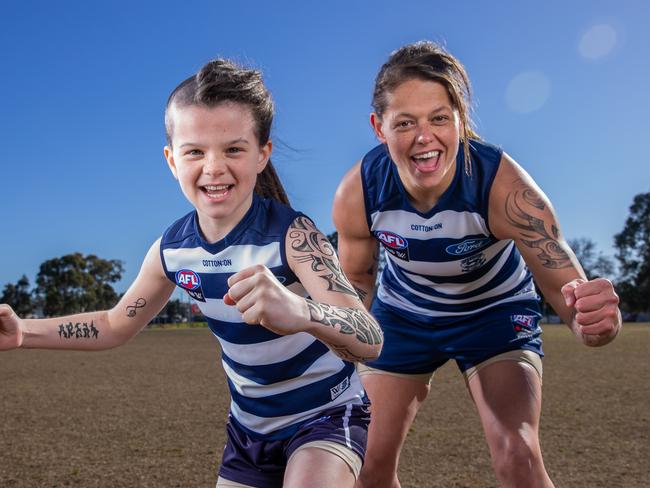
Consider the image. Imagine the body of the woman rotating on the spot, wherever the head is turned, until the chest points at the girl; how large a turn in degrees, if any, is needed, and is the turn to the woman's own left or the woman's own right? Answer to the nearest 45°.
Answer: approximately 45° to the woman's own right

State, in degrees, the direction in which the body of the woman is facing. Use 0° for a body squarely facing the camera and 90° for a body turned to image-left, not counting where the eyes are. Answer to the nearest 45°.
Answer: approximately 0°
